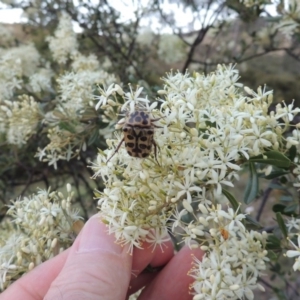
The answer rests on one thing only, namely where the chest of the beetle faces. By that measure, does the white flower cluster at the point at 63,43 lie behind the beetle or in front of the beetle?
in front

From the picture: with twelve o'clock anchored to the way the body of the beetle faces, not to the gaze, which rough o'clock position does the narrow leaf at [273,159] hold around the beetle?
The narrow leaf is roughly at 3 o'clock from the beetle.

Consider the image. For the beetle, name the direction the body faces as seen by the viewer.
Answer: away from the camera

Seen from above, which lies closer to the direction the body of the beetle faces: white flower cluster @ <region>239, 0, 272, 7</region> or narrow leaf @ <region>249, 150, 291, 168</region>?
the white flower cluster

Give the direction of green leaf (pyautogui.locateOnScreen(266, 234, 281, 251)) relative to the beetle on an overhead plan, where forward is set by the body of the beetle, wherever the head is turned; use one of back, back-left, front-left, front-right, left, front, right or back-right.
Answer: right

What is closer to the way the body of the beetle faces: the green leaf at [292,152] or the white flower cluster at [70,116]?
the white flower cluster

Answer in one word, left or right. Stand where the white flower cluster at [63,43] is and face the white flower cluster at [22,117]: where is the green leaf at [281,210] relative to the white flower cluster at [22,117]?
left
